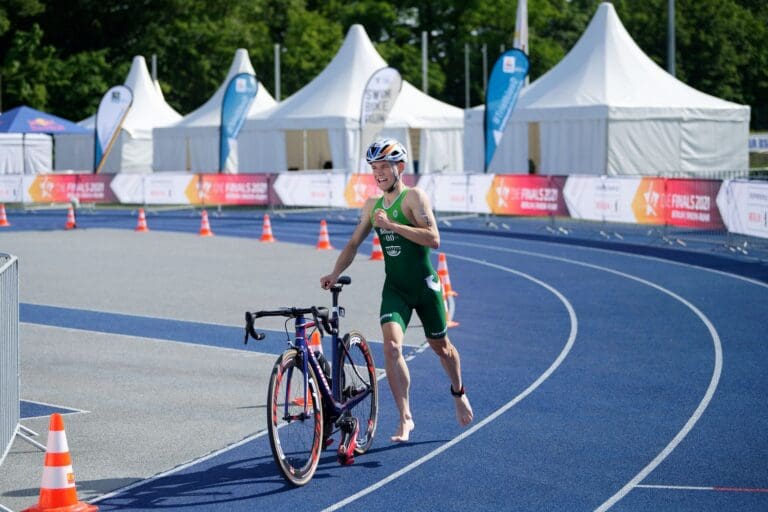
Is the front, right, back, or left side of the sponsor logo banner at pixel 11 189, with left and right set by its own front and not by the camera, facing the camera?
front

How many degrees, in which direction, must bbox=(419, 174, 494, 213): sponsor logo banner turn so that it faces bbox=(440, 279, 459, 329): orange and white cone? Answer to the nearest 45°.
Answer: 0° — it already faces it

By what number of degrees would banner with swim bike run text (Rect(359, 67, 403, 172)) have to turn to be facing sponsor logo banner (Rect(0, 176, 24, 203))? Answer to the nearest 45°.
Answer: approximately 90° to its right

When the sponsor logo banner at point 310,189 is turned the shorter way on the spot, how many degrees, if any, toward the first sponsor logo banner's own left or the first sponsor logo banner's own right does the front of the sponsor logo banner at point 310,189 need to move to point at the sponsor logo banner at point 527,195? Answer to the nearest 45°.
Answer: approximately 45° to the first sponsor logo banner's own left

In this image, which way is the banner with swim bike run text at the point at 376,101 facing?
toward the camera

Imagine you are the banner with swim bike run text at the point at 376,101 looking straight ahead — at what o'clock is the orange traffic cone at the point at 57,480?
The orange traffic cone is roughly at 12 o'clock from the banner with swim bike run text.

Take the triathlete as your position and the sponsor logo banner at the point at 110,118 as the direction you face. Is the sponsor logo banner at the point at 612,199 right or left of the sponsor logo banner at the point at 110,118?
right

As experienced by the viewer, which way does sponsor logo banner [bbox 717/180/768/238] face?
facing the viewer

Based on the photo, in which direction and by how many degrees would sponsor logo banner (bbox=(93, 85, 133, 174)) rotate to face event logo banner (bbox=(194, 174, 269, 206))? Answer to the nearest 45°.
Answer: approximately 45° to its left

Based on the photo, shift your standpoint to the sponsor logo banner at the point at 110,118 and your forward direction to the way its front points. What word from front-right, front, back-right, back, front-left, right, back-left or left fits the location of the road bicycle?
front

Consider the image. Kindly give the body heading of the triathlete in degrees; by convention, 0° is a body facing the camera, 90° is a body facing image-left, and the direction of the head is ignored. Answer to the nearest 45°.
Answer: approximately 45°
